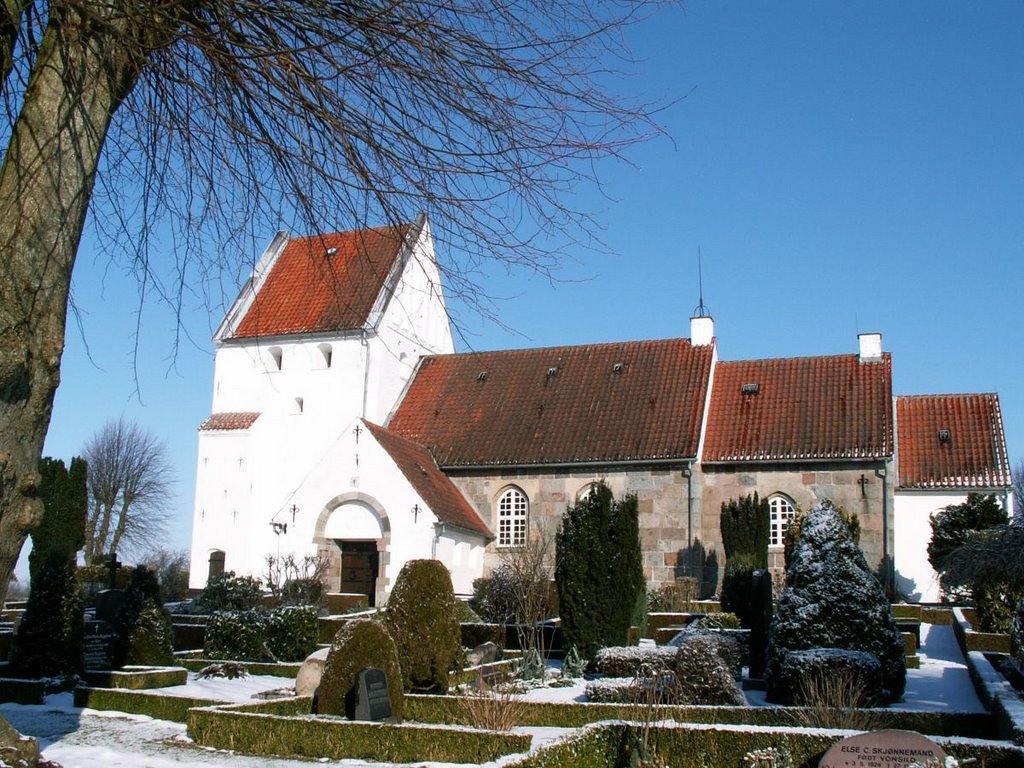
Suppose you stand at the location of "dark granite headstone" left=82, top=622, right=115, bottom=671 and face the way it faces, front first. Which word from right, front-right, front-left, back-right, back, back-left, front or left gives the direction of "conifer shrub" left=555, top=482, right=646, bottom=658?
left

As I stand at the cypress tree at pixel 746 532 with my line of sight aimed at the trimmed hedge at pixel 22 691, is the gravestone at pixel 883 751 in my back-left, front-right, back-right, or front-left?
front-left

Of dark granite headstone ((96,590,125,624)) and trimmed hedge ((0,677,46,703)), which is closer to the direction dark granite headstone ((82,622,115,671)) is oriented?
the trimmed hedge

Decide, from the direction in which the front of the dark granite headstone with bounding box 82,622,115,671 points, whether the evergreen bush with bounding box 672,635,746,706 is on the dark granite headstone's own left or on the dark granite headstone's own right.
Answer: on the dark granite headstone's own left

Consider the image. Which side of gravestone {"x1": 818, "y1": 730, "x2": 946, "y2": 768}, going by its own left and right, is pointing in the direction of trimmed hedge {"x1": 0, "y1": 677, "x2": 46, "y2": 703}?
right

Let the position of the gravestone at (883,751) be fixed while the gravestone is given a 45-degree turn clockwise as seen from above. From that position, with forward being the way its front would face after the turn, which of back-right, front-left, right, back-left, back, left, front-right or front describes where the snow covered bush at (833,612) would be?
back-right

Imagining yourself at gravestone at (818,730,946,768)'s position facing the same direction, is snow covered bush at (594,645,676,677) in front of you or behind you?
behind

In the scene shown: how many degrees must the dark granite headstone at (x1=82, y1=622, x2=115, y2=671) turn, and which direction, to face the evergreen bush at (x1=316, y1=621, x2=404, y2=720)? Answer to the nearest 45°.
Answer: approximately 45° to its left

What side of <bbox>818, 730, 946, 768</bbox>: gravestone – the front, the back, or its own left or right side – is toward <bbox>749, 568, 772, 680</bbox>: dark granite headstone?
back

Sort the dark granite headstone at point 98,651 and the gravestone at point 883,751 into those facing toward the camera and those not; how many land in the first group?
2

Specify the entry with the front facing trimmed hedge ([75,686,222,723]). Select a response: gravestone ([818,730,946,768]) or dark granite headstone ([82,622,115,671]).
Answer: the dark granite headstone

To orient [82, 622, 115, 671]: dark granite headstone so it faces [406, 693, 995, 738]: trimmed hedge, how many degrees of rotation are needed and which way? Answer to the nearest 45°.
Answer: approximately 45° to its left

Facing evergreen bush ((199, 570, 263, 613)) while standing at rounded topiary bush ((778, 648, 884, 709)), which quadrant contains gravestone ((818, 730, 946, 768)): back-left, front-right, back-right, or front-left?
back-left

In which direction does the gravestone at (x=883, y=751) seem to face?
toward the camera

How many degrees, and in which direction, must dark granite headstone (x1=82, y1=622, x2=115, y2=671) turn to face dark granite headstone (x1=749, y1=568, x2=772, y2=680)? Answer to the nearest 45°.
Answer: approximately 90° to its left

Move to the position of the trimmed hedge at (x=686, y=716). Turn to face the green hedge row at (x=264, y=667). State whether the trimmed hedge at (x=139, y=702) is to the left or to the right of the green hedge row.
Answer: left
